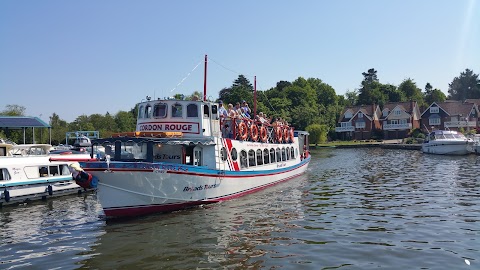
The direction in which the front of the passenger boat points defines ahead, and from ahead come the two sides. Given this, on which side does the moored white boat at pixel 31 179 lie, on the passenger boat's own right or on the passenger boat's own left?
on the passenger boat's own right

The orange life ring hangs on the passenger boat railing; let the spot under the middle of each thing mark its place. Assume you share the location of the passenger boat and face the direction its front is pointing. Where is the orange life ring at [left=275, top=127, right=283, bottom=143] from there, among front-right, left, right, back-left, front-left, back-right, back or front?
back

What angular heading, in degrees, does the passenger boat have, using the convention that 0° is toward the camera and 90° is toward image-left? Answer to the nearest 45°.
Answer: approximately 45°
